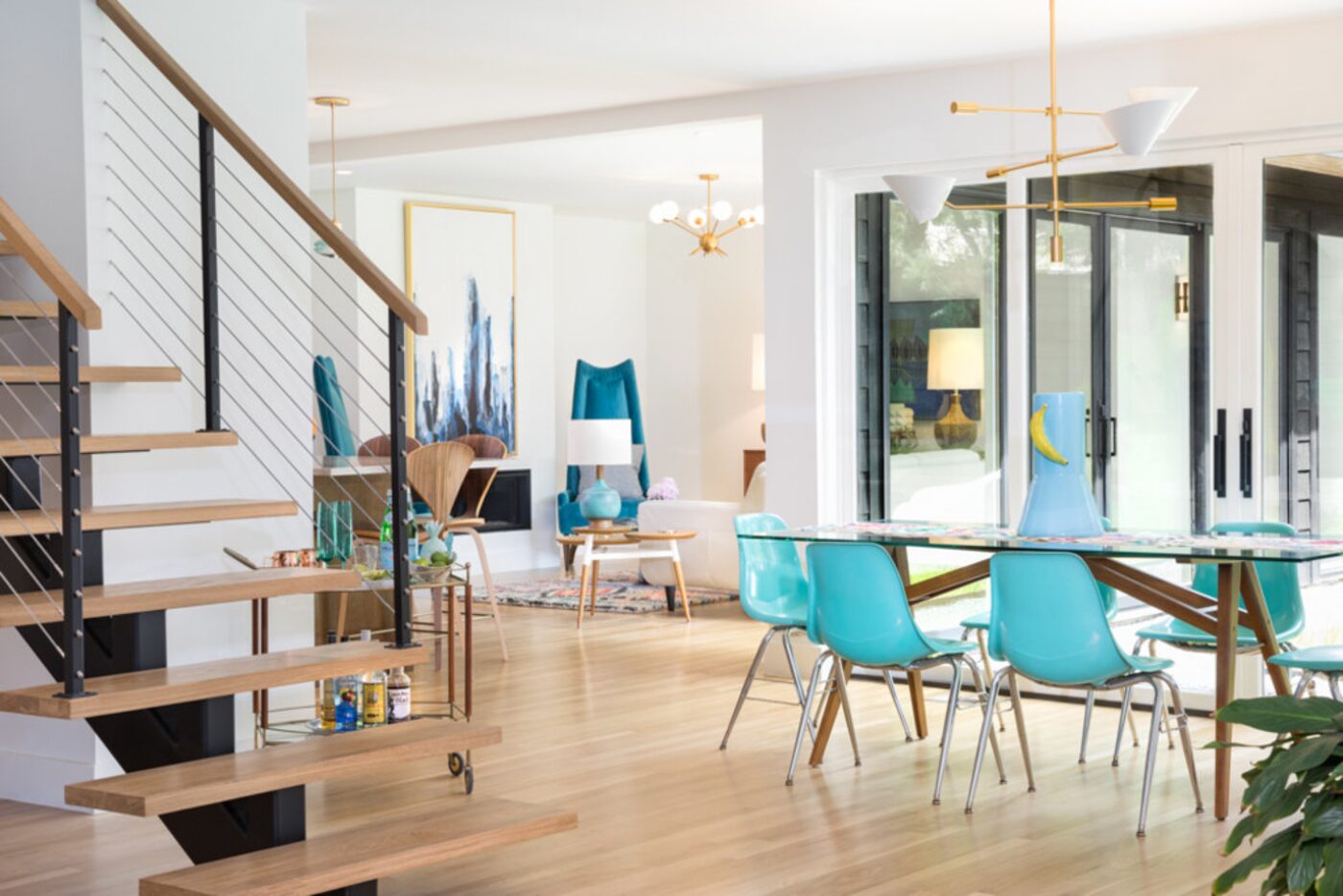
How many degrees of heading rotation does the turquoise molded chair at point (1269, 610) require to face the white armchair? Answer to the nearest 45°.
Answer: approximately 90° to its right

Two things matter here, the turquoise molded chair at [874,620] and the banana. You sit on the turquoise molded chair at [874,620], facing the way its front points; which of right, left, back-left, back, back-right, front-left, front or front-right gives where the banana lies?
front

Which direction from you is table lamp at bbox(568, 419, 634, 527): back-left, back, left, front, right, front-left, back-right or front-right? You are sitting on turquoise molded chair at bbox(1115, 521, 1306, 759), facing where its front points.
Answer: right

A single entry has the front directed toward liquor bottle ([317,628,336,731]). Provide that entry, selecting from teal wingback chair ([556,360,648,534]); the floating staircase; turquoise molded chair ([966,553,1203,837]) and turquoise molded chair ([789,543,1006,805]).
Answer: the teal wingback chair

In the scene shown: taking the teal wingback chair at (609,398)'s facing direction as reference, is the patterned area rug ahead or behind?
ahead

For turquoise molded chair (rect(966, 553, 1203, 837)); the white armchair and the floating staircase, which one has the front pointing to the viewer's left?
the white armchair

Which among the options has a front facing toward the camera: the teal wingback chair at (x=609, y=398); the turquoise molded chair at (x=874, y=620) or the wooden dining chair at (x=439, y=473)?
the teal wingback chair

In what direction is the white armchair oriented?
to the viewer's left

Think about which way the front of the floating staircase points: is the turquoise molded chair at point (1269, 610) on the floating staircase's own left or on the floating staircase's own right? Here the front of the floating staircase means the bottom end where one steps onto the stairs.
on the floating staircase's own left

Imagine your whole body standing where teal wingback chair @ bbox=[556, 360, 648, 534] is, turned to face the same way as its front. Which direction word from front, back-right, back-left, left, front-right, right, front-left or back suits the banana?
front

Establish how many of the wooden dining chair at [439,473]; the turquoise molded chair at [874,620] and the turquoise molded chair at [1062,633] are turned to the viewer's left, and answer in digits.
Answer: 0

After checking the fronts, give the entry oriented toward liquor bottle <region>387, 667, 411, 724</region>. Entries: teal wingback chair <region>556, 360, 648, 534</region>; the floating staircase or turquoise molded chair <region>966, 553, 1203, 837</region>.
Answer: the teal wingback chair

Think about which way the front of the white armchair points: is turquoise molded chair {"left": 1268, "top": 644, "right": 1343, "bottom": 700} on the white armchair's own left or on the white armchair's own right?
on the white armchair's own left

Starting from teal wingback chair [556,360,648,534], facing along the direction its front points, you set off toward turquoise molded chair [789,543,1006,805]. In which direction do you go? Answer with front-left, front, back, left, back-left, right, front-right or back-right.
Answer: front

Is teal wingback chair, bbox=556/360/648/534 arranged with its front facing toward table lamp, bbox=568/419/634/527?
yes

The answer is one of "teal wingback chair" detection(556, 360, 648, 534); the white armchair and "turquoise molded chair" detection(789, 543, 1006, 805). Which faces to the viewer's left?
the white armchair

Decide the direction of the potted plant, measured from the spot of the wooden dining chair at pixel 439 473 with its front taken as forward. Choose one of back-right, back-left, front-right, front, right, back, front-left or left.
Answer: back-right

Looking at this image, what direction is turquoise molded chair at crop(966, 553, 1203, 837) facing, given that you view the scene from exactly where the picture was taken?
facing away from the viewer and to the right of the viewer

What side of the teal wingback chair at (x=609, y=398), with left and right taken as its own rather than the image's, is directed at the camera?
front

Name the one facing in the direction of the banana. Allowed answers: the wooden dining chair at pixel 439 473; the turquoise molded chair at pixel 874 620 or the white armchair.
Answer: the turquoise molded chair
